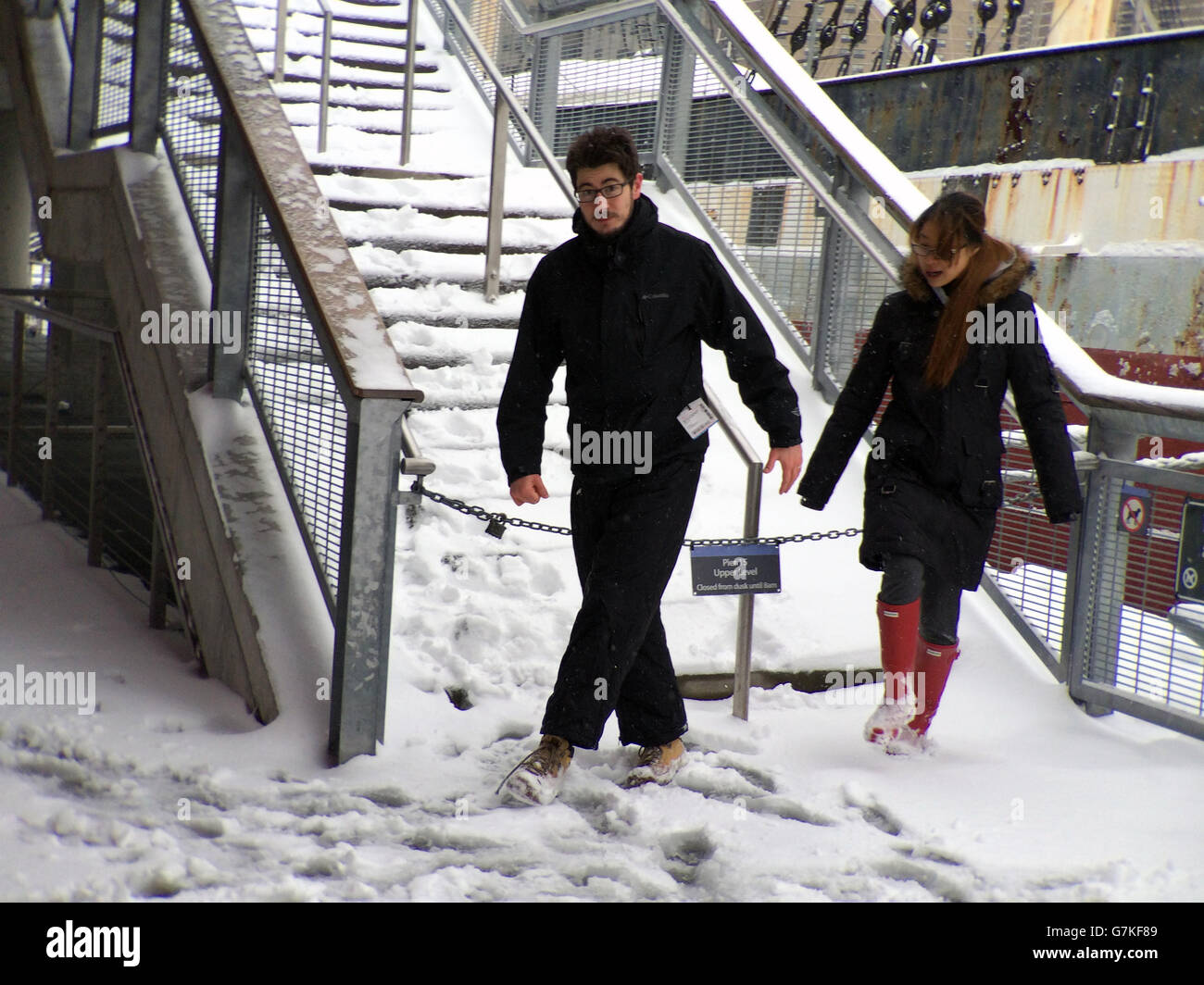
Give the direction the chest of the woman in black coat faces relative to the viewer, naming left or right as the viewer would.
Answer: facing the viewer and to the left of the viewer

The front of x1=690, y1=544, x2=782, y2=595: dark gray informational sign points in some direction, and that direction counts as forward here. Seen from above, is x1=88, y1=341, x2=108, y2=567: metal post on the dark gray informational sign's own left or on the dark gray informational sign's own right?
on the dark gray informational sign's own right

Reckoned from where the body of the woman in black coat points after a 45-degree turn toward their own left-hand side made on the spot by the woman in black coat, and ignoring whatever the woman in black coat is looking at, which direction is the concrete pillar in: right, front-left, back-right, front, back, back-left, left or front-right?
back-right

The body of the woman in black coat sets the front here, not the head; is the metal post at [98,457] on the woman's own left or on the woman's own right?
on the woman's own right

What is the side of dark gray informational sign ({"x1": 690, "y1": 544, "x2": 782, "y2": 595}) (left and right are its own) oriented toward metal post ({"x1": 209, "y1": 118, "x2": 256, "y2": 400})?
right

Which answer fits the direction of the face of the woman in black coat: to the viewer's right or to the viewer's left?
to the viewer's left

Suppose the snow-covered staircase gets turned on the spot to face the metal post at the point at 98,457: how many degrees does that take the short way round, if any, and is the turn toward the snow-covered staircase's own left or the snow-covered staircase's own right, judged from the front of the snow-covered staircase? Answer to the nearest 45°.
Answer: approximately 45° to the snow-covered staircase's own right

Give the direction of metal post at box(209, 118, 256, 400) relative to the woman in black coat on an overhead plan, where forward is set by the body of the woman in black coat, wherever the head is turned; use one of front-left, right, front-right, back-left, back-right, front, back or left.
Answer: front-right

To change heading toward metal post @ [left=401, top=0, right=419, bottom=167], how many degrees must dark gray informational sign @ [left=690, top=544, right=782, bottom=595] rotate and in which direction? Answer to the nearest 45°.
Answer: approximately 135° to its right

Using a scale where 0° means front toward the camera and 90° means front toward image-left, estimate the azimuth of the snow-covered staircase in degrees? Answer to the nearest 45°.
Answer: approximately 0°

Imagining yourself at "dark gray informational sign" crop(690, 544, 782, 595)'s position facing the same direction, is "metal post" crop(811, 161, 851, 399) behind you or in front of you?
behind

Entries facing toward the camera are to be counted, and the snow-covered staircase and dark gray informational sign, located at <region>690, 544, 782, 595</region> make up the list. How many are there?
2

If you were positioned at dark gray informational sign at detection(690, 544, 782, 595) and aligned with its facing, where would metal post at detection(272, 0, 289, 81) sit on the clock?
The metal post is roughly at 5 o'clock from the dark gray informational sign.
